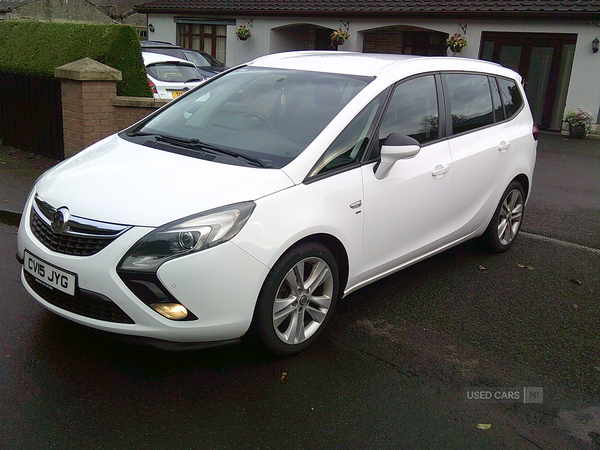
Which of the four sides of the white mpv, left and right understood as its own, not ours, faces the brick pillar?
right

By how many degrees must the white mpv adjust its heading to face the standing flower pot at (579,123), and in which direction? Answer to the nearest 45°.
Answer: approximately 180°

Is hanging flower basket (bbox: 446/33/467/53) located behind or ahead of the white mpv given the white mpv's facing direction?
behind

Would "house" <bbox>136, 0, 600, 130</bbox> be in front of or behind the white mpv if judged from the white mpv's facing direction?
behind

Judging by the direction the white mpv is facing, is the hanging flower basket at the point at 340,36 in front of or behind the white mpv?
behind

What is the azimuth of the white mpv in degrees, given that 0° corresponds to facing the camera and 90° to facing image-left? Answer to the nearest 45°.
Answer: approximately 45°

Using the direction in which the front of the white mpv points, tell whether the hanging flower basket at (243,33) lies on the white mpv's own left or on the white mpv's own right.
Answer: on the white mpv's own right
